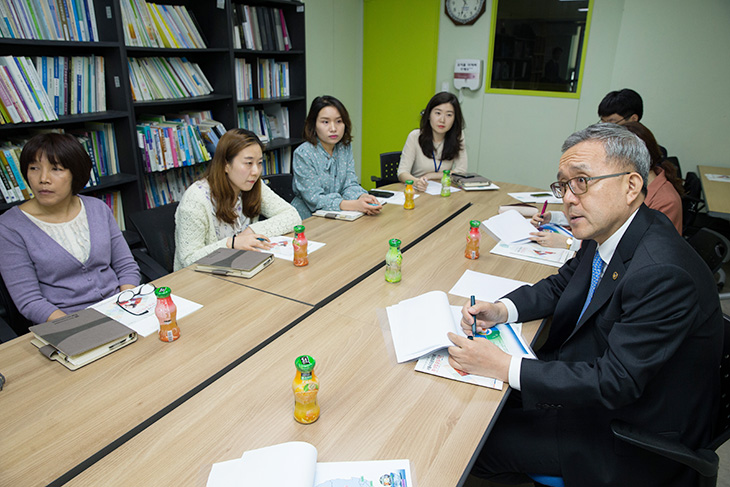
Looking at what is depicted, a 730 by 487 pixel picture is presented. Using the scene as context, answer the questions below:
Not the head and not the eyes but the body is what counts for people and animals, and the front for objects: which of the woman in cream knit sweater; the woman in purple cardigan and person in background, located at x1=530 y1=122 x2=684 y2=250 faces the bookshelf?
the person in background

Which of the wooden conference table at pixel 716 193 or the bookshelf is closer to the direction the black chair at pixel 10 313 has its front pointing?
the wooden conference table

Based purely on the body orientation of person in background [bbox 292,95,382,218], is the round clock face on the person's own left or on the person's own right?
on the person's own left

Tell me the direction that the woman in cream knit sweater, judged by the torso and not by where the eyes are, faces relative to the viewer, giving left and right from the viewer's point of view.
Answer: facing the viewer and to the right of the viewer

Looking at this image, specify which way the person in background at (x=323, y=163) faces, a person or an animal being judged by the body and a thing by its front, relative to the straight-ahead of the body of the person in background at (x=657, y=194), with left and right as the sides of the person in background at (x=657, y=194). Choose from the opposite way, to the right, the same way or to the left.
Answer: the opposite way

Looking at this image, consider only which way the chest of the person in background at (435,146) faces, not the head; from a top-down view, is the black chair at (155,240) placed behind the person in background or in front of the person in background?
in front

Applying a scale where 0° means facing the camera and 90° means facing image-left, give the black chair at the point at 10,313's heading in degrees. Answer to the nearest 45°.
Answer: approximately 315°

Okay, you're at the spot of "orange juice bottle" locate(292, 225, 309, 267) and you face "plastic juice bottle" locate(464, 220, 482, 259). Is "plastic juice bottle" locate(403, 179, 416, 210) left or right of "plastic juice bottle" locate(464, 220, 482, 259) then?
left

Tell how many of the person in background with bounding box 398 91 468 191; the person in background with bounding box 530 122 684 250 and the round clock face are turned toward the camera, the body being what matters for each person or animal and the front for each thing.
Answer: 2

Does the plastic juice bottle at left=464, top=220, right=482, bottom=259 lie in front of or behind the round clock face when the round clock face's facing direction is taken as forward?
in front

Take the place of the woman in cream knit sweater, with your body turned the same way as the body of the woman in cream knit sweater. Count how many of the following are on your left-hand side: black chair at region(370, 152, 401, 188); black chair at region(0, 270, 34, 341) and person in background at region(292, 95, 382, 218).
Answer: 2

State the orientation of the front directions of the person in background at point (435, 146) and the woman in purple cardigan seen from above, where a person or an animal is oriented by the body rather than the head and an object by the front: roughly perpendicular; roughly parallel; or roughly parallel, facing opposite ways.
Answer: roughly perpendicular

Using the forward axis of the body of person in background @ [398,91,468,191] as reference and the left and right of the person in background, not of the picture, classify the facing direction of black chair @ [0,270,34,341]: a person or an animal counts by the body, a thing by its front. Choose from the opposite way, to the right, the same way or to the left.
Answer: to the left

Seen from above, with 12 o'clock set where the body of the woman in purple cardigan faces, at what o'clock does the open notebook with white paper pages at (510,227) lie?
The open notebook with white paper pages is roughly at 11 o'clock from the woman in purple cardigan.

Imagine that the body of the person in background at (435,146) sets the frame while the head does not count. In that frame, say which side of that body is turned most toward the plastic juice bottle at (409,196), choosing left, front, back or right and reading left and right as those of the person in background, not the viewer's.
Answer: front
